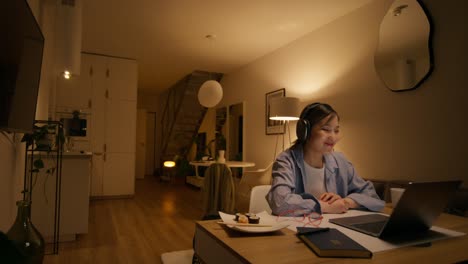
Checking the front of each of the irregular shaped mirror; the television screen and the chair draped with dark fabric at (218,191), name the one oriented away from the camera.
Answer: the chair draped with dark fabric

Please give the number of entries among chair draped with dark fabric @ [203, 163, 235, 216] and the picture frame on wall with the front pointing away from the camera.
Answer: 1

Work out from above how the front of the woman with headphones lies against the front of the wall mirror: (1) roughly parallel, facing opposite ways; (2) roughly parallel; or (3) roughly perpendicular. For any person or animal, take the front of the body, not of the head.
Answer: roughly perpendicular

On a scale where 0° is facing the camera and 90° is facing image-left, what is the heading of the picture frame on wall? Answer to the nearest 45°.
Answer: approximately 45°

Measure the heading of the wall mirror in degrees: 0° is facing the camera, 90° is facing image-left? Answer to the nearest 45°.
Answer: approximately 45°

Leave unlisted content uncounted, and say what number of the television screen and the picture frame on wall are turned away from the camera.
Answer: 0

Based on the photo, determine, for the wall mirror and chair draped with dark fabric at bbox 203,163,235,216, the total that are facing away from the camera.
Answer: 1

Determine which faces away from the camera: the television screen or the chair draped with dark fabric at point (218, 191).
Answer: the chair draped with dark fabric

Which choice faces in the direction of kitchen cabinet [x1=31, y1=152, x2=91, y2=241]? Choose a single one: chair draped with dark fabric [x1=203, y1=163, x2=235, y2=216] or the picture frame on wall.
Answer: the picture frame on wall

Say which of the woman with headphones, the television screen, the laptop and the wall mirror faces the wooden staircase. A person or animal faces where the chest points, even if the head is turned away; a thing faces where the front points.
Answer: the laptop

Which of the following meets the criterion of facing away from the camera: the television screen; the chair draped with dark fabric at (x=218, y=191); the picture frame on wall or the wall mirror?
the chair draped with dark fabric

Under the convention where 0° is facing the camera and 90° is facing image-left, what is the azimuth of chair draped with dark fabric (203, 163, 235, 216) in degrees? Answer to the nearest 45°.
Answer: approximately 180°

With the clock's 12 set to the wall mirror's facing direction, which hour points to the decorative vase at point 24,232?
The decorative vase is roughly at 11 o'clock from the wall mirror.
